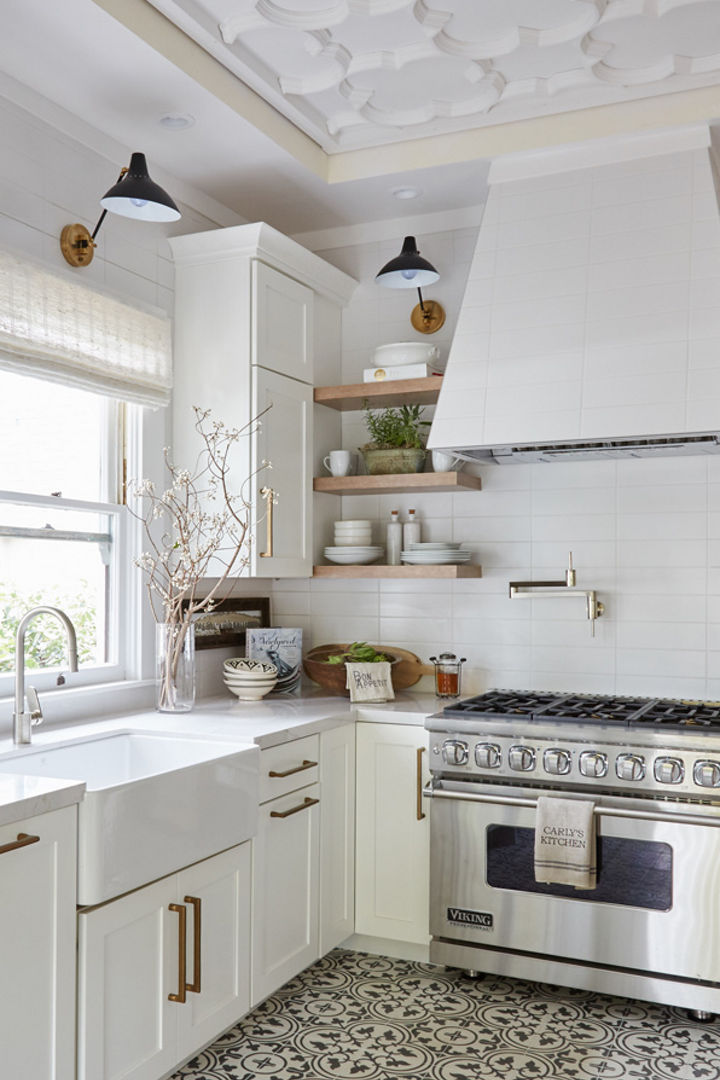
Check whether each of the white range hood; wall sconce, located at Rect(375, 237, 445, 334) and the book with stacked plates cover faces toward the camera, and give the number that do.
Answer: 3

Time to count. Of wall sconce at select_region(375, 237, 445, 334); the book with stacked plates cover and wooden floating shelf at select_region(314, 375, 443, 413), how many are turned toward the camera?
3

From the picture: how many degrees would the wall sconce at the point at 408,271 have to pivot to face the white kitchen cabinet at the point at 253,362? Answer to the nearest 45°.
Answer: approximately 90° to its right

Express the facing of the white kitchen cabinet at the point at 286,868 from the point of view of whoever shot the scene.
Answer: facing the viewer and to the right of the viewer

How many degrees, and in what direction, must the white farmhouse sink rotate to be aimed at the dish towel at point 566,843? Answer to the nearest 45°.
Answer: approximately 45° to its left

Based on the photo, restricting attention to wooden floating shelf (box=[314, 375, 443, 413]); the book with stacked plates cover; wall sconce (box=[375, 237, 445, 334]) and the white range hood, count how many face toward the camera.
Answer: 4

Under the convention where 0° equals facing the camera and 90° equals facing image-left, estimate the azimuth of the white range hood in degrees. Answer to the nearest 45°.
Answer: approximately 0°

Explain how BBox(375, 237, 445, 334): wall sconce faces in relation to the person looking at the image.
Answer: facing the viewer

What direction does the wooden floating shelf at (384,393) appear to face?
toward the camera
